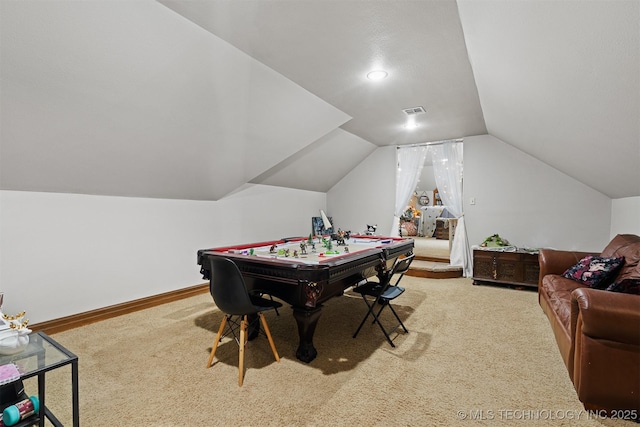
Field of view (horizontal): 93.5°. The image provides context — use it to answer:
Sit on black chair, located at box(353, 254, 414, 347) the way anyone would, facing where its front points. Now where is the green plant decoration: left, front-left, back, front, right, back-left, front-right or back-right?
right

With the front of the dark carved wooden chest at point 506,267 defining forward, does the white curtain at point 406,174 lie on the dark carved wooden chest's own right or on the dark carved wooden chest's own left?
on the dark carved wooden chest's own right

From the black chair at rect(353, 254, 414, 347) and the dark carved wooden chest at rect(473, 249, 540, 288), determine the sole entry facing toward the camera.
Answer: the dark carved wooden chest

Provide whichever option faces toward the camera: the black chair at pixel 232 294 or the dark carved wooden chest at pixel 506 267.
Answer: the dark carved wooden chest

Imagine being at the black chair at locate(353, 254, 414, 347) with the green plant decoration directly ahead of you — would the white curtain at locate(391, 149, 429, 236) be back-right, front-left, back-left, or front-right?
front-left

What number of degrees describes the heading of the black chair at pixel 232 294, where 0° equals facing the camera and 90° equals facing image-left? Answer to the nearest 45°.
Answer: approximately 225°

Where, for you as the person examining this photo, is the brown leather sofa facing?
facing to the left of the viewer

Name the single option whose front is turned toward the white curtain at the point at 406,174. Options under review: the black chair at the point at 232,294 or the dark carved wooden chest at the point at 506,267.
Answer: the black chair

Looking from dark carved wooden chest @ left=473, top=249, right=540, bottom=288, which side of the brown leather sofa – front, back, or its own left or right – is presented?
right

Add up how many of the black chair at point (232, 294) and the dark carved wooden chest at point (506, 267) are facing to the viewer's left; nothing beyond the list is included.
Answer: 0

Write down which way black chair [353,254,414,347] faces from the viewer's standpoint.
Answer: facing away from the viewer and to the left of the viewer

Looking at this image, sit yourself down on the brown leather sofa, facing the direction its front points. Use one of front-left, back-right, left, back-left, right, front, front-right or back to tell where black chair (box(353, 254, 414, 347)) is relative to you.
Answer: front

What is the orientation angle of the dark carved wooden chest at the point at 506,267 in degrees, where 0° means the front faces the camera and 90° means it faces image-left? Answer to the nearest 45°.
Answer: approximately 0°

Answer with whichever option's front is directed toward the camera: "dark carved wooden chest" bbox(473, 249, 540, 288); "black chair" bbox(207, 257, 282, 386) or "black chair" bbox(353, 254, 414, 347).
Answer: the dark carved wooden chest

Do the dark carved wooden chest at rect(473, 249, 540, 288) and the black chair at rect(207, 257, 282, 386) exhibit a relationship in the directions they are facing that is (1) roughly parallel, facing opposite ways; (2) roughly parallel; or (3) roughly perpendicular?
roughly parallel, facing opposite ways

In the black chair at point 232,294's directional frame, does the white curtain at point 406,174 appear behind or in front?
in front

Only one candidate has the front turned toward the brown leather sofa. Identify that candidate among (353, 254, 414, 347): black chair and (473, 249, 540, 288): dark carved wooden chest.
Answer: the dark carved wooden chest
